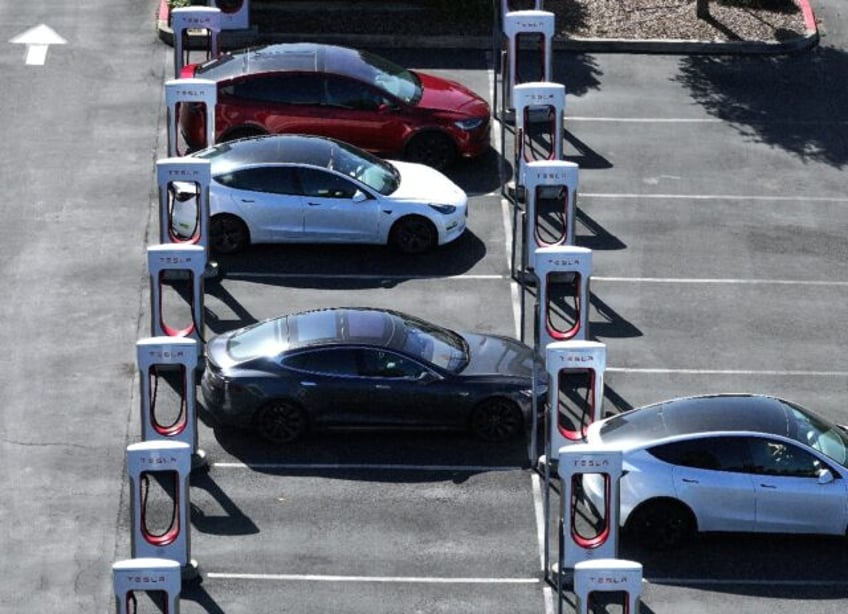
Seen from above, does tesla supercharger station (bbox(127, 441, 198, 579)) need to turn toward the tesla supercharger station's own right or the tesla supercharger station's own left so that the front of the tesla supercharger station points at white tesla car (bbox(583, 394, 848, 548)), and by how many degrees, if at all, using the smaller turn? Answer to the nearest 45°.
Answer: approximately 90° to the tesla supercharger station's own left

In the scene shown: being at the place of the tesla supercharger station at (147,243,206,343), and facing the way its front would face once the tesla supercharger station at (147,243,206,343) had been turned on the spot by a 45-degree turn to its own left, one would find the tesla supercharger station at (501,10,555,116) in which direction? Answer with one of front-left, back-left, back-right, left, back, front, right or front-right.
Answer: left

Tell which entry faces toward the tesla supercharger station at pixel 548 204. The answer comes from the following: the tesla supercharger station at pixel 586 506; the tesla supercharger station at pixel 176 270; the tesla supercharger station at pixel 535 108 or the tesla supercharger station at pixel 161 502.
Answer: the tesla supercharger station at pixel 535 108

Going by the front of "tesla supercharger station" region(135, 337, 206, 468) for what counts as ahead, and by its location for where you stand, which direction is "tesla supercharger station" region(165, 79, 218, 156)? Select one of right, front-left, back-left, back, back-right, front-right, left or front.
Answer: back

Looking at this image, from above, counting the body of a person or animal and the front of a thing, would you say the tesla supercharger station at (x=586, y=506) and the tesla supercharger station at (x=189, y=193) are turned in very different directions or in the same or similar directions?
same or similar directions

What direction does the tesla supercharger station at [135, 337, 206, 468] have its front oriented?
toward the camera

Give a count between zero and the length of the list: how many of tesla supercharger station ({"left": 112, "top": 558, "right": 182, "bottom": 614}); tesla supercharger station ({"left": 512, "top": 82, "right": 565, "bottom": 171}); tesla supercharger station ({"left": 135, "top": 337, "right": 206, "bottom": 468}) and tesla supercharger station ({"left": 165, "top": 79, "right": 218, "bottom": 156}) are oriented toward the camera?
4

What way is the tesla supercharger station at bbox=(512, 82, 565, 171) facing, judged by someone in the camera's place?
facing the viewer

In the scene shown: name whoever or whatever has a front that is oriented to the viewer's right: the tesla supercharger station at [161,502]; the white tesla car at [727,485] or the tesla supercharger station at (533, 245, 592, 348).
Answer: the white tesla car

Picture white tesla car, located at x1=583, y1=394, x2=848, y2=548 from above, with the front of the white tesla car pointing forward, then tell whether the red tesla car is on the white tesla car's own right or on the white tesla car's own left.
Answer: on the white tesla car's own left

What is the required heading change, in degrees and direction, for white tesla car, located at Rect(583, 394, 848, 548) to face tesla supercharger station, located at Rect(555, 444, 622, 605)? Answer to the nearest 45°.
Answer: approximately 135° to its right

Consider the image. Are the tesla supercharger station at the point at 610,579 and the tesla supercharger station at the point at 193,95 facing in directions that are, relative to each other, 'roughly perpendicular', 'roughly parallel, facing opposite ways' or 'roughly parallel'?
roughly parallel

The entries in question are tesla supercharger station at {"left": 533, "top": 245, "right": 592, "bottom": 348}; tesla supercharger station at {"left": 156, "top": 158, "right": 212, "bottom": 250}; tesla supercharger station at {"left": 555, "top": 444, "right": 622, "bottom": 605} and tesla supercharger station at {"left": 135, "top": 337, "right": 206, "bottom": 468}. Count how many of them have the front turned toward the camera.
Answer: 4

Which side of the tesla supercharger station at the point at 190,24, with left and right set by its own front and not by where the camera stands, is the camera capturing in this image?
front

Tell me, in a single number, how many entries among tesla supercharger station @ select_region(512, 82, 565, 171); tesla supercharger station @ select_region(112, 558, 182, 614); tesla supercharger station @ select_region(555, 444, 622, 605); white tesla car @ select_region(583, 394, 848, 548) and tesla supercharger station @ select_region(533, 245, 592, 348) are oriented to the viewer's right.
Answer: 1

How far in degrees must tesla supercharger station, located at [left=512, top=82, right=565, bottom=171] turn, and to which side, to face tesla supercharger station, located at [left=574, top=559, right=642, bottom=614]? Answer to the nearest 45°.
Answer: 0° — it already faces it

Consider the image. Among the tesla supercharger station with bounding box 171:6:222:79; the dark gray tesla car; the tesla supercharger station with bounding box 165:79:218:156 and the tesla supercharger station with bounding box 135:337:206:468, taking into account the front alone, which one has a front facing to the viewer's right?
the dark gray tesla car

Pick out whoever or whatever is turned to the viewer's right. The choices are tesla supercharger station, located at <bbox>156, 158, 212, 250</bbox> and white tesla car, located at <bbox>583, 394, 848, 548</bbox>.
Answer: the white tesla car

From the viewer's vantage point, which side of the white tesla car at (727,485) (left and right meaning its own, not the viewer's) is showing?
right

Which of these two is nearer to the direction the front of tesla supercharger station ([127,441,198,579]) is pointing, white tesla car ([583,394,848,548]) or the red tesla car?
the white tesla car
